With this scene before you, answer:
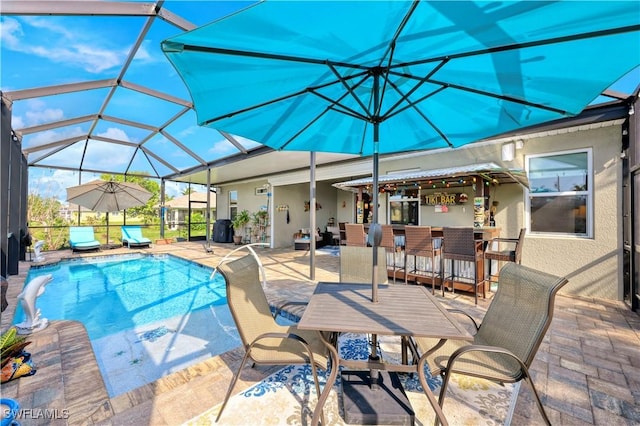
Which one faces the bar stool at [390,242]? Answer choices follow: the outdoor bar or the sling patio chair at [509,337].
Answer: the outdoor bar

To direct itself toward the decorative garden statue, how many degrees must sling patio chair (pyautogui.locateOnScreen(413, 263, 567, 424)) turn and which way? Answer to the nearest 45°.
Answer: approximately 45° to its right

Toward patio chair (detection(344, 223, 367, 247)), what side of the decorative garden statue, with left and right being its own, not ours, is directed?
front

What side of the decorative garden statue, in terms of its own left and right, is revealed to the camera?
right

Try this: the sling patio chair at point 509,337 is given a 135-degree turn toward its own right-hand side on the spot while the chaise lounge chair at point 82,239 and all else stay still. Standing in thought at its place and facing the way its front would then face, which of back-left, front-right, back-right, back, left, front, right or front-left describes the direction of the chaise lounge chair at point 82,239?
left

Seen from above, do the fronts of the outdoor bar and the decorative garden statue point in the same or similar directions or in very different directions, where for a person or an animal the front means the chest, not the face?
very different directions

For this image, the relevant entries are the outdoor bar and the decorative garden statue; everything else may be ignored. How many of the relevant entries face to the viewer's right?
1

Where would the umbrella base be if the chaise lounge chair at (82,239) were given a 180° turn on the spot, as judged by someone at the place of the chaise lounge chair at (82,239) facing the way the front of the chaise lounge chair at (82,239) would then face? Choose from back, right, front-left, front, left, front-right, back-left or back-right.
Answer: back-left

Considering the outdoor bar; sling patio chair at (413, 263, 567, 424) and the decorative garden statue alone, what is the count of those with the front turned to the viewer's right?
1

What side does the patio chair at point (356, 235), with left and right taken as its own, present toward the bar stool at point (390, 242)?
right

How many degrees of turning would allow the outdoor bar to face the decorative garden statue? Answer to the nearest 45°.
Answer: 0° — it already faces it

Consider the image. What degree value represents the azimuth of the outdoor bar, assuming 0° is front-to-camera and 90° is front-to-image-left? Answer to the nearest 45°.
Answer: approximately 45°

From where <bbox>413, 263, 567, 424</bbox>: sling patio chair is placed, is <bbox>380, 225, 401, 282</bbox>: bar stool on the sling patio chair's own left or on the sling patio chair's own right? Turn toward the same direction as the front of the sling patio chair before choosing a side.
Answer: on the sling patio chair's own right
